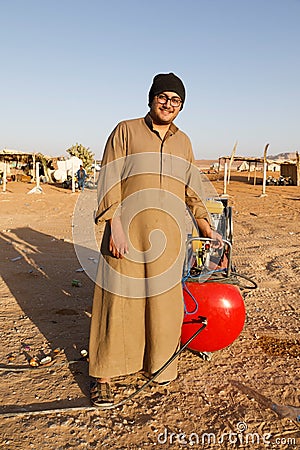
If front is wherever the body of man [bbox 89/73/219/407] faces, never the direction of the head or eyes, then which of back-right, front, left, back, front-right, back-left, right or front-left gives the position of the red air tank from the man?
back-left

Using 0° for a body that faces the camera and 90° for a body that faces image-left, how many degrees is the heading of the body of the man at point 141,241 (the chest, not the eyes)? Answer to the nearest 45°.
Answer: approximately 0°
